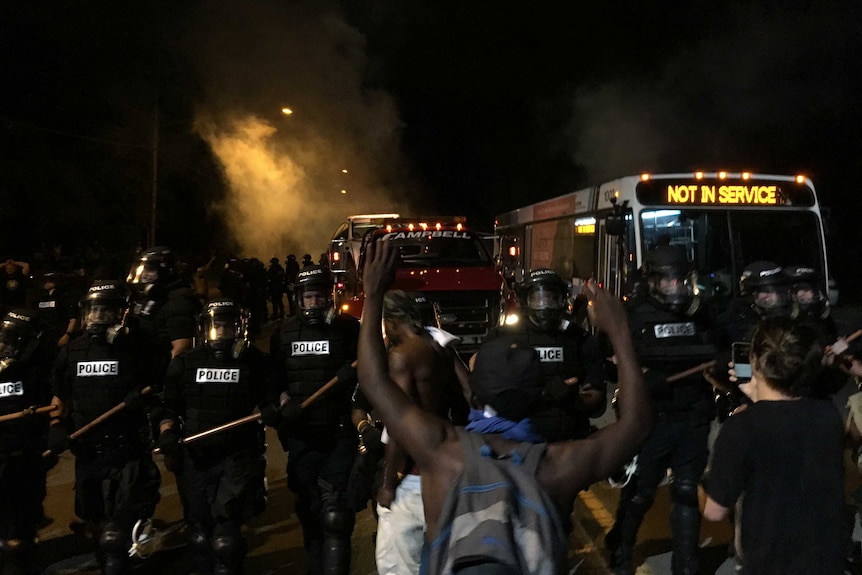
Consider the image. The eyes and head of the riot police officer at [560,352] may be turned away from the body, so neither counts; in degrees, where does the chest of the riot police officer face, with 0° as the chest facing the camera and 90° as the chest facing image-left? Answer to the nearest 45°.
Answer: approximately 0°

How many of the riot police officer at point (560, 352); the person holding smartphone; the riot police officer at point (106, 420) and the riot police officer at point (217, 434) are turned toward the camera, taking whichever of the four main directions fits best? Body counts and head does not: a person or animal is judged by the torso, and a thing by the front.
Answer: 3

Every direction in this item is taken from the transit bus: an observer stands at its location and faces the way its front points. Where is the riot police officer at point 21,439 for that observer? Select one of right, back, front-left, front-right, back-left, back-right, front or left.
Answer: right

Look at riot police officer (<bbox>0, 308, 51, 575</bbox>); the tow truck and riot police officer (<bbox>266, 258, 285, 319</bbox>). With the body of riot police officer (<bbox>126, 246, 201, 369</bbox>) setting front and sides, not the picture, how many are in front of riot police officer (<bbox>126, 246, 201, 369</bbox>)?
1

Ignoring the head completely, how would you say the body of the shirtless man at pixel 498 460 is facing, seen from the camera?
away from the camera

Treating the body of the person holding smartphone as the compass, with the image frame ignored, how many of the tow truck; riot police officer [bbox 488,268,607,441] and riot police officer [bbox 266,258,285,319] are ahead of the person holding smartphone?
3
